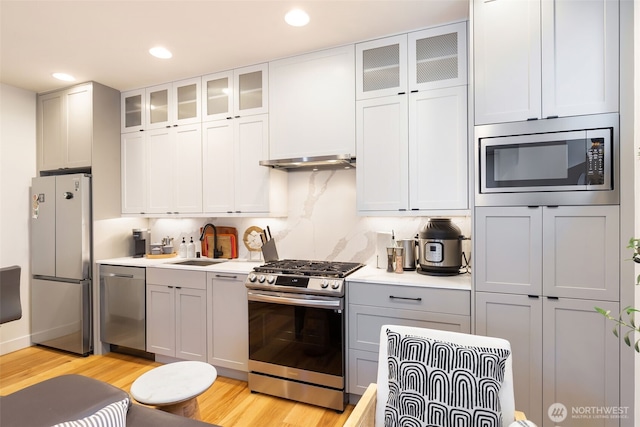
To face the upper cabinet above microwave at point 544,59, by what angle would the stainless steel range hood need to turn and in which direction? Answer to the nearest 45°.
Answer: approximately 90° to its left

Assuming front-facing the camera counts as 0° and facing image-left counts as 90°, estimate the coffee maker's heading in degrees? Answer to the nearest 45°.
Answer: approximately 45°

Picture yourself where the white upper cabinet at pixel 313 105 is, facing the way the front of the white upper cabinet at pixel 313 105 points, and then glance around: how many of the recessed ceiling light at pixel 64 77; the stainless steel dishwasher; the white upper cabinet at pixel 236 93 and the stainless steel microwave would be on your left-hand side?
1

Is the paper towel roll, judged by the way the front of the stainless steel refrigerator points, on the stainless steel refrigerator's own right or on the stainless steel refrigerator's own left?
on the stainless steel refrigerator's own left

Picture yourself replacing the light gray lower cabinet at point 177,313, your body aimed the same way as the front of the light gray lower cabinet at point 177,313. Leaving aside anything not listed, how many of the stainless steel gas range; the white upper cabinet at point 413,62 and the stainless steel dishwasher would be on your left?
2

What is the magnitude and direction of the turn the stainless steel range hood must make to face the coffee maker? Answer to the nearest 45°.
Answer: approximately 90° to its right

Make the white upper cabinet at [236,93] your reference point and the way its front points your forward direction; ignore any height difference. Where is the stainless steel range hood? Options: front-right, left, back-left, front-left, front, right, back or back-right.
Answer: left

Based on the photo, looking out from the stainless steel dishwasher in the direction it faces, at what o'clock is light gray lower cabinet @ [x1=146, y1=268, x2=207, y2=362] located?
The light gray lower cabinet is roughly at 9 o'clock from the stainless steel dishwasher.

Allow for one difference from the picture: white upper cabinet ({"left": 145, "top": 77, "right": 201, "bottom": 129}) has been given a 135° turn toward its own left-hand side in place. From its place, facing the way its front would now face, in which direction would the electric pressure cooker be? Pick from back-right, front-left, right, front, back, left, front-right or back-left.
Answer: front-right

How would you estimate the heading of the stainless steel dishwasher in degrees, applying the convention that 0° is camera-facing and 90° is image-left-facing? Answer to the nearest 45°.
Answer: approximately 45°

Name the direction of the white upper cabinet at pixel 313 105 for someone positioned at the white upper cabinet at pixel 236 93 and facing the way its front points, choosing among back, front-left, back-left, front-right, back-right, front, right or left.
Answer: left

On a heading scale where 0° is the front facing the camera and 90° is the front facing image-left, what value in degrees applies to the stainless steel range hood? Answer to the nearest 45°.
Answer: approximately 45°
